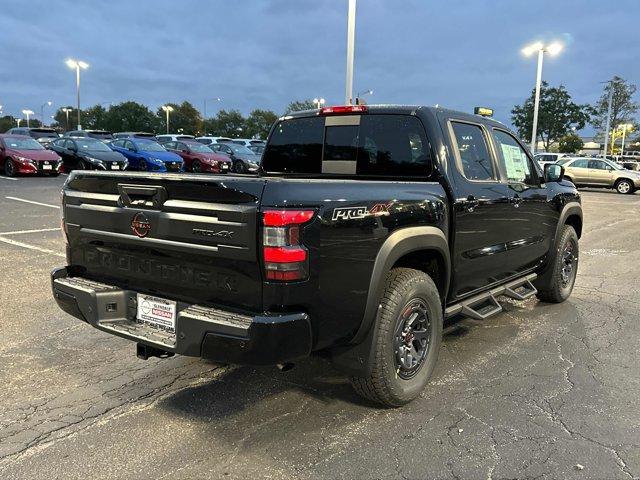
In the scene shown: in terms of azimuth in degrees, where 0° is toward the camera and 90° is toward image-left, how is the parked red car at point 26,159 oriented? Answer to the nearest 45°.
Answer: approximately 315°

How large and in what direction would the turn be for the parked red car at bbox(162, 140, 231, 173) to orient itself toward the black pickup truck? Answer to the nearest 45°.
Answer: approximately 45° to its right

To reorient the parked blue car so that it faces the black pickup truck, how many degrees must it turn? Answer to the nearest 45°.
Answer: approximately 45° to its right

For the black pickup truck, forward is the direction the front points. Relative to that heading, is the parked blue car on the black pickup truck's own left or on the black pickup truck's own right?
on the black pickup truck's own left

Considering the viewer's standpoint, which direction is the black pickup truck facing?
facing away from the viewer and to the right of the viewer

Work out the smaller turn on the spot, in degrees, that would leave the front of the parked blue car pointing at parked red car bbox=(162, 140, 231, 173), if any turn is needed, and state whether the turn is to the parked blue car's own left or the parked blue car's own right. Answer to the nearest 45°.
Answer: approximately 90° to the parked blue car's own left
